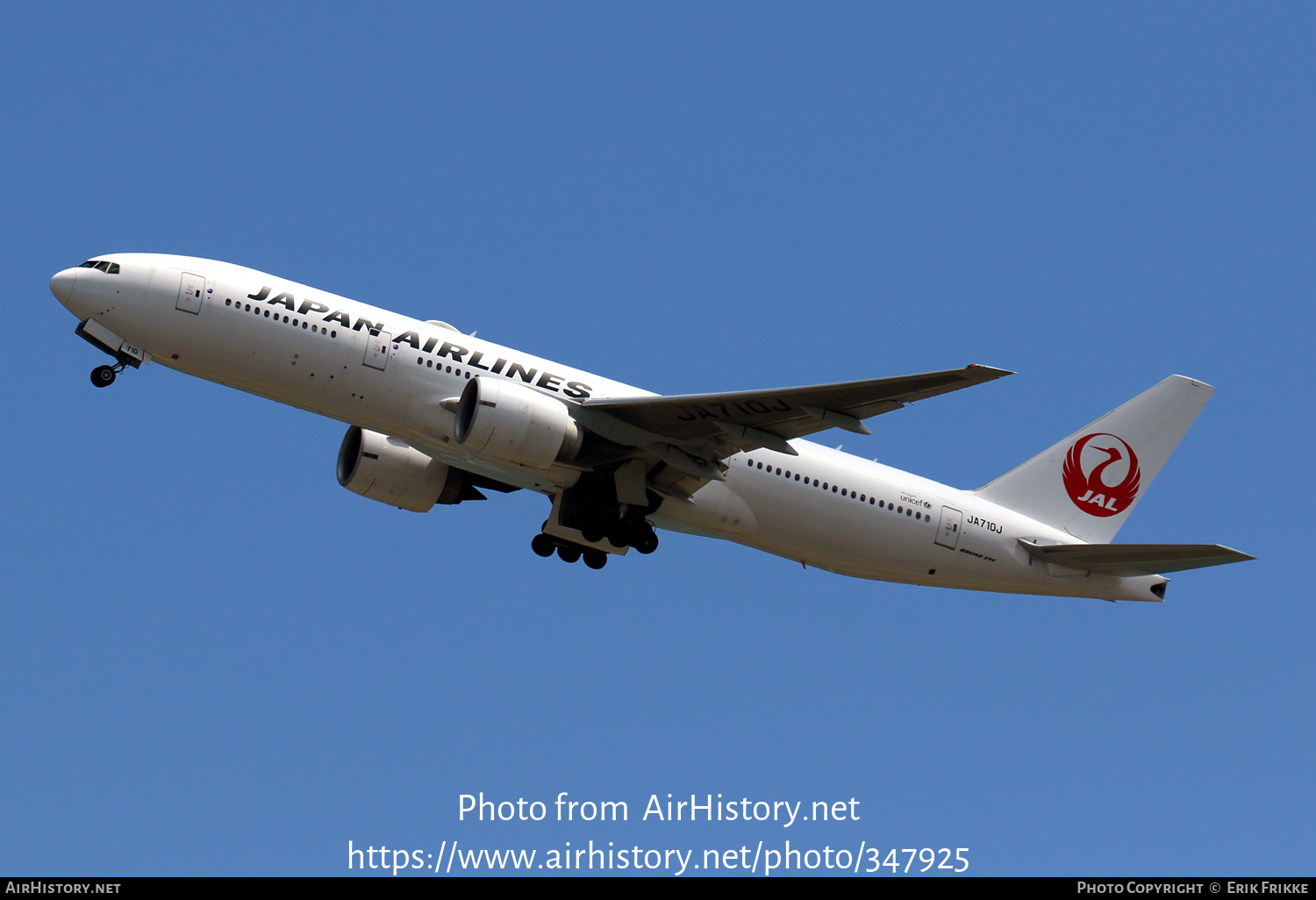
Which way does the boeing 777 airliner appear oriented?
to the viewer's left
